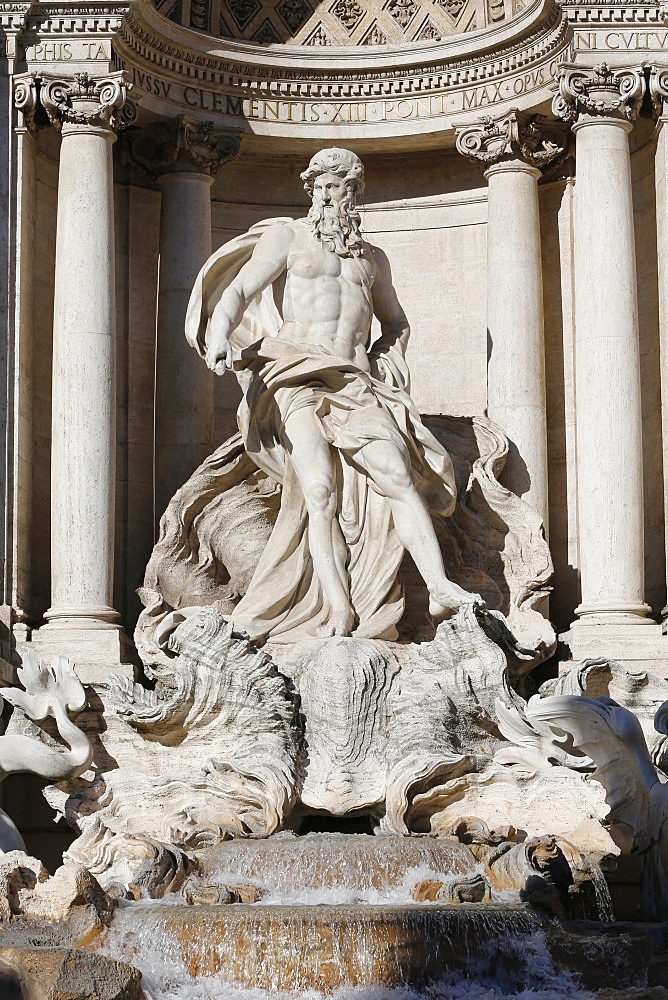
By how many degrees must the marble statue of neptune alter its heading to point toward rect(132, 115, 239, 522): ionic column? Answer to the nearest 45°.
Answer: approximately 135° to its right

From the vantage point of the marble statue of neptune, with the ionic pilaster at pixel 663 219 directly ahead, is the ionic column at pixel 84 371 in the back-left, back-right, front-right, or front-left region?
back-left

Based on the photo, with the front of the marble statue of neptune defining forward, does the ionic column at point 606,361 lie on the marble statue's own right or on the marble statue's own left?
on the marble statue's own left

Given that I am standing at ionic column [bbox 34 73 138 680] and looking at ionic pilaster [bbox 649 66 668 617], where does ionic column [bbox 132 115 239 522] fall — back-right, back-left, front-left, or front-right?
front-left

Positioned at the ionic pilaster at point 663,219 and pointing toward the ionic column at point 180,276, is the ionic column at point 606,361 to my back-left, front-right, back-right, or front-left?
front-left

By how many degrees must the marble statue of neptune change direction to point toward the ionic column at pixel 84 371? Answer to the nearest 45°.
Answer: approximately 90° to its right

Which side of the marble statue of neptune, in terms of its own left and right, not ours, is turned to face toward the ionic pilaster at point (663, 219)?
left
